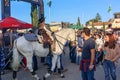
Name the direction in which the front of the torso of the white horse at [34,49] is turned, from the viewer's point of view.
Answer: to the viewer's right
